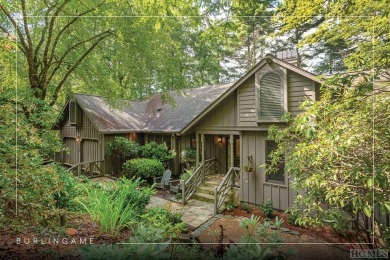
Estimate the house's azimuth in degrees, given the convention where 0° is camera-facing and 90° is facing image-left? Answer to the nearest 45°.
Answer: approximately 0°

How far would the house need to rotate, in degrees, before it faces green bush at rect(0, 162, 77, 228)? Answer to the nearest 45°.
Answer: approximately 45° to its right

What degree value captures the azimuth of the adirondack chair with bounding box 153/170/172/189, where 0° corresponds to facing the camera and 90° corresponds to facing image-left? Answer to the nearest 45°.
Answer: approximately 45°
